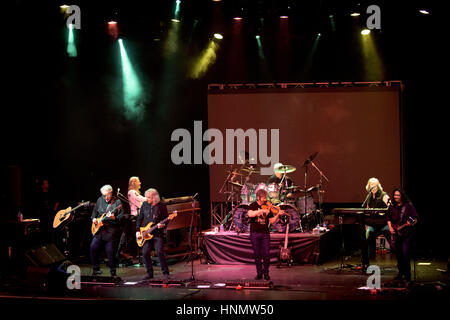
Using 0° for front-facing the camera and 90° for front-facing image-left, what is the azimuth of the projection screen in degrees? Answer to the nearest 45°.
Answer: approximately 0°

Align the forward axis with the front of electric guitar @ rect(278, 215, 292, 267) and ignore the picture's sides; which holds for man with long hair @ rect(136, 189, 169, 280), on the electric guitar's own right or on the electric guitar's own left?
on the electric guitar's own right

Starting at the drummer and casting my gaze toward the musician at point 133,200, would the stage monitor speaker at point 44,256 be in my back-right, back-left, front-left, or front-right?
front-left

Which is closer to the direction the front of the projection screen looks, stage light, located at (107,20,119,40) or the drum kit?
the drum kit

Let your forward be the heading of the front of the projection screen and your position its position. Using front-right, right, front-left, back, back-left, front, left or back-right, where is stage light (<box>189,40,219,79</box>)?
right

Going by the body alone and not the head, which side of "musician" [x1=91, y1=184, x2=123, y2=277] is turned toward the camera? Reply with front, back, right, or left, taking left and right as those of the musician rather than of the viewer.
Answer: front

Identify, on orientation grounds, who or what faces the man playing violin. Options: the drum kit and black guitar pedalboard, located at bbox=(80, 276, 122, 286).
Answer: the drum kit

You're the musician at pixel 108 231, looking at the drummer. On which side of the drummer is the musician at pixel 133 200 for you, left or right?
left

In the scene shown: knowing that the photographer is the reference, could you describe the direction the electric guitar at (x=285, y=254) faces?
facing the viewer

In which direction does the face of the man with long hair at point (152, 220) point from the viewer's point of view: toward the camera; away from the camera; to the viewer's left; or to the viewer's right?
toward the camera

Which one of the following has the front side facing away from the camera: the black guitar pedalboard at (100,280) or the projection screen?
the black guitar pedalboard

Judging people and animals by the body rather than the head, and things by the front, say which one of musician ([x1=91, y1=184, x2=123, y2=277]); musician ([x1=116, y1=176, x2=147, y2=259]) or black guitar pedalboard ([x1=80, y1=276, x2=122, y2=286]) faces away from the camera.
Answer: the black guitar pedalboard

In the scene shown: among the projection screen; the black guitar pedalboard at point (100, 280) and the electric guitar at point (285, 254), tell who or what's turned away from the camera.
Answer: the black guitar pedalboard
